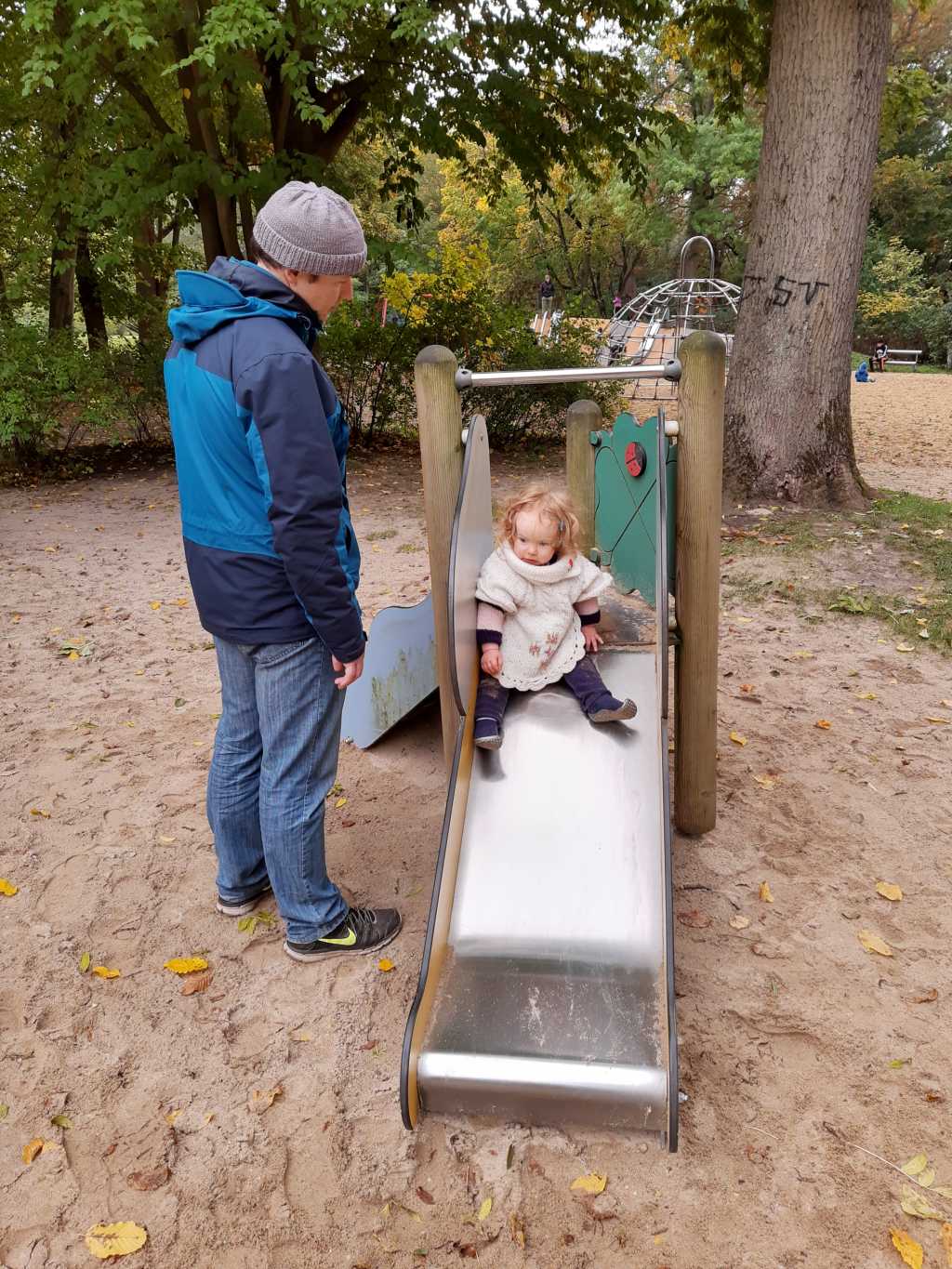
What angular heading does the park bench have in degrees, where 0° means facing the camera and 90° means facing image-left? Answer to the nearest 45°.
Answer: approximately 0°

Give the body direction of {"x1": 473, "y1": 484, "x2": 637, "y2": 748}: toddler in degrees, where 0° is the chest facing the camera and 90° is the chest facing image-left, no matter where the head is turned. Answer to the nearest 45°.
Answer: approximately 0°

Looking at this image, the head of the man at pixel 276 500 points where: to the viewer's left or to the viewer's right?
to the viewer's right

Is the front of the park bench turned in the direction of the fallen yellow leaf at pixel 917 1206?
yes

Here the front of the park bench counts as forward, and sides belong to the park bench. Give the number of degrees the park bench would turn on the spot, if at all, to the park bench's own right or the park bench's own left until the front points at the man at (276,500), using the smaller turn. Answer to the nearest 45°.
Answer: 0° — it already faces them

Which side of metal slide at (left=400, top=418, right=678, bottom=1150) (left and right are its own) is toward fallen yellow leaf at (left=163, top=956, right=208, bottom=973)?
right

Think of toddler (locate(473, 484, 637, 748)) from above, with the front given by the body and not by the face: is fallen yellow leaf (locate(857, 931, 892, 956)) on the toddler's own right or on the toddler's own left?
on the toddler's own left
